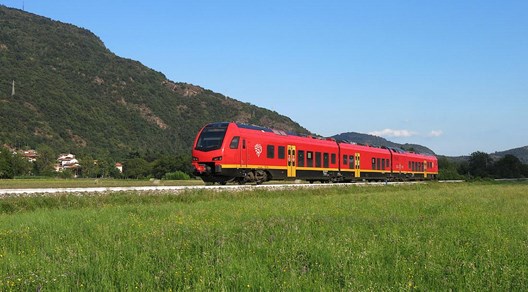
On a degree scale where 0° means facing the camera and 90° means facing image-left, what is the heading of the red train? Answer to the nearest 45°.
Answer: approximately 45°
